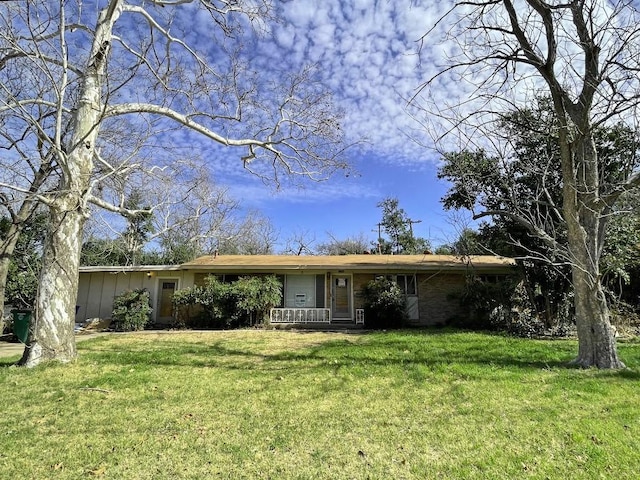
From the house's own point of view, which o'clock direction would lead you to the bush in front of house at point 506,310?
The bush in front of house is roughly at 10 o'clock from the house.

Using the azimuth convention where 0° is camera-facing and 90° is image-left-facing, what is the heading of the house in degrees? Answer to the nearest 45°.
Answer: approximately 0°

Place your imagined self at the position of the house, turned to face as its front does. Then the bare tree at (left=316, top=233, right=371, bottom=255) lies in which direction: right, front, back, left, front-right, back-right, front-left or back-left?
back

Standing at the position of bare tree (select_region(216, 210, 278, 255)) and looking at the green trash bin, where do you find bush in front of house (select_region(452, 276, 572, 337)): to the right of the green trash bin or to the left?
left

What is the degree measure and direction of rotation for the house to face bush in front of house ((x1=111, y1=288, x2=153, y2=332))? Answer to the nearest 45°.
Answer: approximately 90° to its right

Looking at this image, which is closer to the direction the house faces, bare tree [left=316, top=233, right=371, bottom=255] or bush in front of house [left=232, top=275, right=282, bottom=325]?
the bush in front of house

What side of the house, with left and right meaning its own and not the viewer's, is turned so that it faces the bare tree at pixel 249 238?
back

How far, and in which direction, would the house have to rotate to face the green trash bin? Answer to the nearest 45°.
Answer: approximately 45° to its right

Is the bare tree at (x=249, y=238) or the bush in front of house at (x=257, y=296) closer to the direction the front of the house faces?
the bush in front of house
